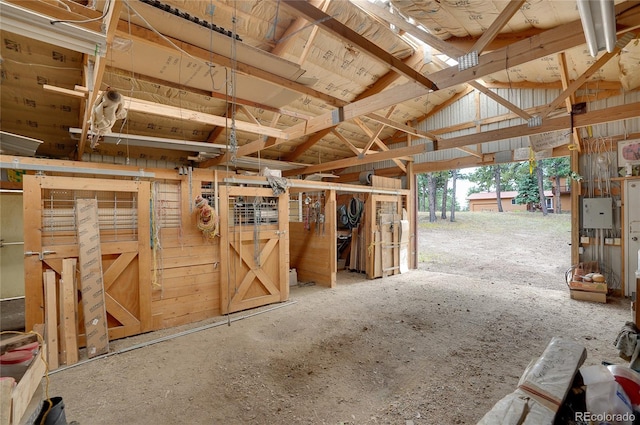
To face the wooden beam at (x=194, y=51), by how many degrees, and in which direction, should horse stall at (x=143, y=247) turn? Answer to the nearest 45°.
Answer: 0° — it already faces it

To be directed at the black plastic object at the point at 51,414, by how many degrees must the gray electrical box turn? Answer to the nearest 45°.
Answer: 0° — it already faces it

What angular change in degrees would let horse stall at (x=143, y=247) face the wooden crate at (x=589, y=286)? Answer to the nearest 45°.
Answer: approximately 45° to its left

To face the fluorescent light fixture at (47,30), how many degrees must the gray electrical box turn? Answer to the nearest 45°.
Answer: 0° — it already faces it

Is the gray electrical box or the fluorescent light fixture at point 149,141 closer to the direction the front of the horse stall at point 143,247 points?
the gray electrical box

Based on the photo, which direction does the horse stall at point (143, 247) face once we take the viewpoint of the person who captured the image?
facing the viewer and to the right of the viewer

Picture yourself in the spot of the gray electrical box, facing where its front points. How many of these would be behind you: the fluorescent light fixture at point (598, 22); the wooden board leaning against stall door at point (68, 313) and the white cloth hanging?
0

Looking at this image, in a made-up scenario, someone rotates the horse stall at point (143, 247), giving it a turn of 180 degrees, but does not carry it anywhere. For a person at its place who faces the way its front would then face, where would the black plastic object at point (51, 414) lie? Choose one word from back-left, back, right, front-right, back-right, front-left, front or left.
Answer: back-left

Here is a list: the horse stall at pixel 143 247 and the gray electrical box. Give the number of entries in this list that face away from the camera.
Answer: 0

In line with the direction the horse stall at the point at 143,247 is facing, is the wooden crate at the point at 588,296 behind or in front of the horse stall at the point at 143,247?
in front

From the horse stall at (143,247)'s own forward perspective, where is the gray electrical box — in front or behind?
in front

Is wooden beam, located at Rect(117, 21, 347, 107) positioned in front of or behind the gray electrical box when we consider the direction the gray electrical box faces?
in front
